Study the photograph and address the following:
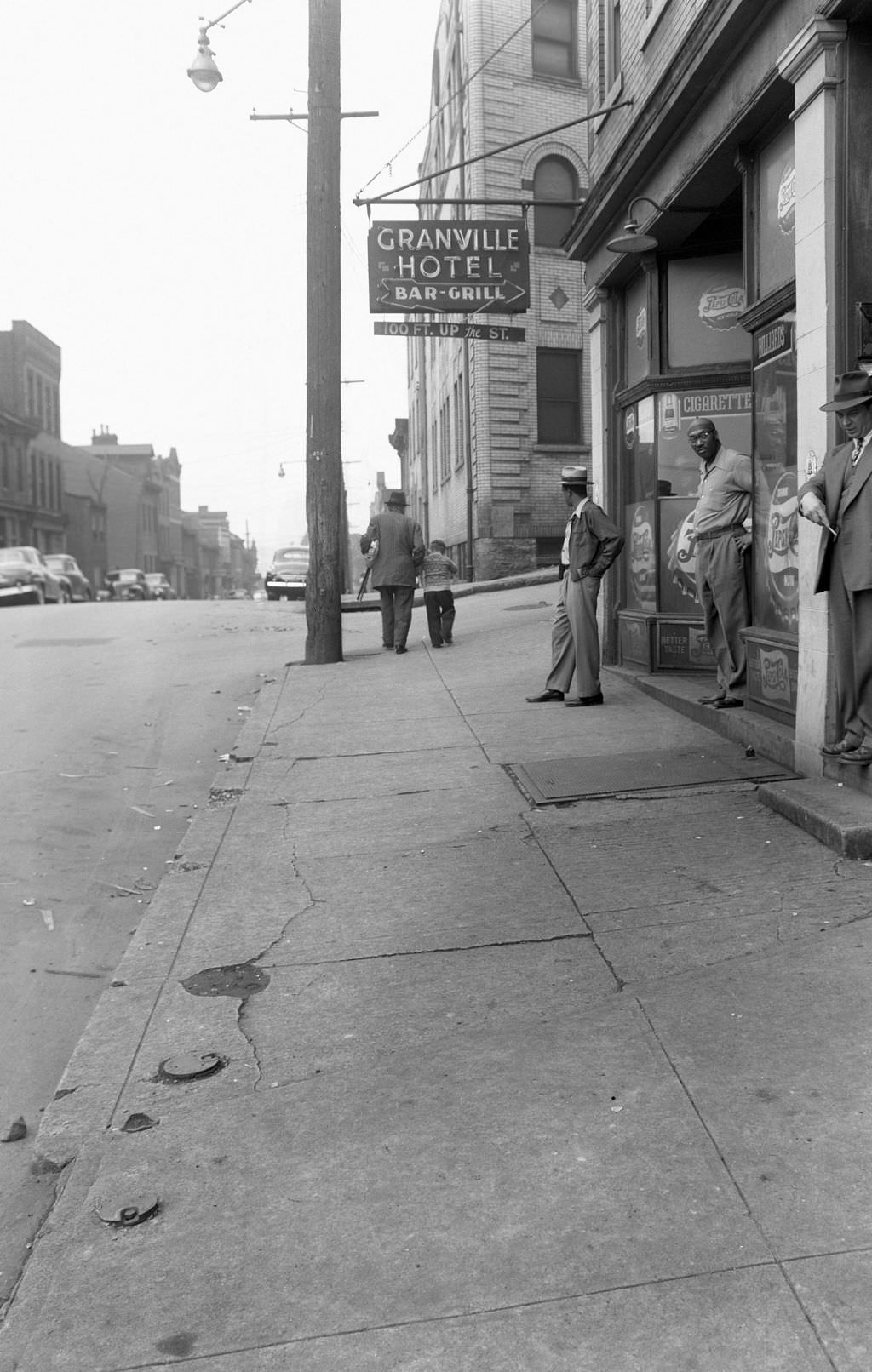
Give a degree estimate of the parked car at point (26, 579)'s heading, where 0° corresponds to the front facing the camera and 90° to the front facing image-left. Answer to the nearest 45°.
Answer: approximately 45°

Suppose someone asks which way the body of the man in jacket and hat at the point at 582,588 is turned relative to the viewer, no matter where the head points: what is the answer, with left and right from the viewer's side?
facing to the left of the viewer

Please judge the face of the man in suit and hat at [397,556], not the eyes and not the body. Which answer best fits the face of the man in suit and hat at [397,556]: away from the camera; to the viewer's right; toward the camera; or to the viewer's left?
away from the camera

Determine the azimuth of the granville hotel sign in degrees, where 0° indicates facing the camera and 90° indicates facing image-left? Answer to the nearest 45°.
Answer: approximately 0°

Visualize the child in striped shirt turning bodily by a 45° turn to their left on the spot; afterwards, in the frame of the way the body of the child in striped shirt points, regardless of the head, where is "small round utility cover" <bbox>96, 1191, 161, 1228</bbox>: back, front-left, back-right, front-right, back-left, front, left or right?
back-left

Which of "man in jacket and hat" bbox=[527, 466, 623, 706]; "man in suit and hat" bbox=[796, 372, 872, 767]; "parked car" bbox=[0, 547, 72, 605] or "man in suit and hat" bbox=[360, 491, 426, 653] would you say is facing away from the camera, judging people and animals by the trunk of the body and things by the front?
"man in suit and hat" bbox=[360, 491, 426, 653]
